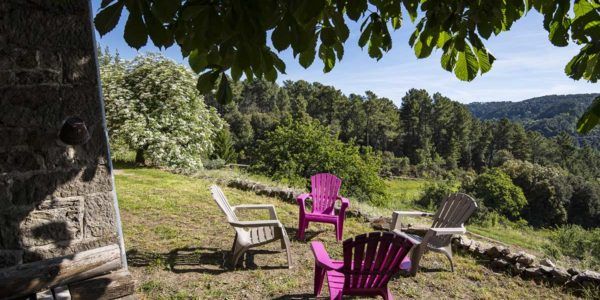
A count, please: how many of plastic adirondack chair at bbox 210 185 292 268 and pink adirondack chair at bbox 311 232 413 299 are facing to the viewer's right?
1

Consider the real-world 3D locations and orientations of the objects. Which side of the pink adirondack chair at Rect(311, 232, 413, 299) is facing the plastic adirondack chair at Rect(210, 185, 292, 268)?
front

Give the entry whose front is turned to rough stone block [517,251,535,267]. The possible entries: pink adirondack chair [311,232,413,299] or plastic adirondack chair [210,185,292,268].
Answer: the plastic adirondack chair

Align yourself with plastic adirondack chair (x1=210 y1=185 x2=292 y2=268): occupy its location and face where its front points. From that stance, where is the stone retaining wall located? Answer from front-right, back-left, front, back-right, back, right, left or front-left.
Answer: front

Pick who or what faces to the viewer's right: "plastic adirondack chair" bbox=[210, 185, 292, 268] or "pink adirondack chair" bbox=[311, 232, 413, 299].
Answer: the plastic adirondack chair

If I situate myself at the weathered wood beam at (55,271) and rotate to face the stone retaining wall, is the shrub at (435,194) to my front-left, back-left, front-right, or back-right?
front-left

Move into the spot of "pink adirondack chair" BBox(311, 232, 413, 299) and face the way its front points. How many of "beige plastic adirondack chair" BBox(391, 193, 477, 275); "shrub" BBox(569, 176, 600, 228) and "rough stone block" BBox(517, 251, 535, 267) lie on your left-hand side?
0

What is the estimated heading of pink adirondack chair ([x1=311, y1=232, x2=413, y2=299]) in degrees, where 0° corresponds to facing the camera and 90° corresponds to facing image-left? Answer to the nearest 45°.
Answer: approximately 135°

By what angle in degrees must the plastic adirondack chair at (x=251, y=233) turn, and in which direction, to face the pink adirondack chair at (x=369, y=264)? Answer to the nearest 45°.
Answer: approximately 45° to its right

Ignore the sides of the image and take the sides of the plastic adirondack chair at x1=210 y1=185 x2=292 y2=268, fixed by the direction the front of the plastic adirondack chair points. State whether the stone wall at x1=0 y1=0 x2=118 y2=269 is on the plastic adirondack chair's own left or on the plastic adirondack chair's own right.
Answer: on the plastic adirondack chair's own right

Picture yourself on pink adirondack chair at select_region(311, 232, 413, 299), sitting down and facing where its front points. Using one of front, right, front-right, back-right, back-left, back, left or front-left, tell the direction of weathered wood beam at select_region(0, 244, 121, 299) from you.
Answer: left

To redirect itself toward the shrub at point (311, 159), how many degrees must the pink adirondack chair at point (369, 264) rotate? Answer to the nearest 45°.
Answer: approximately 45° to its right

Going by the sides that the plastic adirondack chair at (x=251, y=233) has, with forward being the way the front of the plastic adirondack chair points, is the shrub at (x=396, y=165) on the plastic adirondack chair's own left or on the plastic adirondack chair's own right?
on the plastic adirondack chair's own left

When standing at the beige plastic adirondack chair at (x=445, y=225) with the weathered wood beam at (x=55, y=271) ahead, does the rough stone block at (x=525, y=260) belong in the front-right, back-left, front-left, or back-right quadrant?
back-left

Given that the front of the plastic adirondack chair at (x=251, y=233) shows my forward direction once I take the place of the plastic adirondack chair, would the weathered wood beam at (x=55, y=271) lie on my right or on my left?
on my right

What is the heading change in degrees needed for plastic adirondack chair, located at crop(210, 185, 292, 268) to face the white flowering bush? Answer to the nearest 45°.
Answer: approximately 90° to its left

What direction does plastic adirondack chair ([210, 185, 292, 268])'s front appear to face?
to the viewer's right

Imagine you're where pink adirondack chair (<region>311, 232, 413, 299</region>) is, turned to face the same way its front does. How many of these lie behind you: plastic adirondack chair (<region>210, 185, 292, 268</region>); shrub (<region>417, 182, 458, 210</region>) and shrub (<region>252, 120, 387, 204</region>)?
0

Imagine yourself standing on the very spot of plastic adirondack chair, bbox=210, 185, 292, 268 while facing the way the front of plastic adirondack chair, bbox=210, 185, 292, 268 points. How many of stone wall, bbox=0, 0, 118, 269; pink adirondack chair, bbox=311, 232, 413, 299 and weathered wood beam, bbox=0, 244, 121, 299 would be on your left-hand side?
0

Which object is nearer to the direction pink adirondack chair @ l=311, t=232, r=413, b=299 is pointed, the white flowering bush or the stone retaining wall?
the white flowering bush
